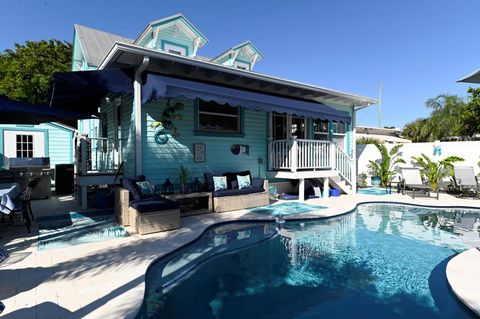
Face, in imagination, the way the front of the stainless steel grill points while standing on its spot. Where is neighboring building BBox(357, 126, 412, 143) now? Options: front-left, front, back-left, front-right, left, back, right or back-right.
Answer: left

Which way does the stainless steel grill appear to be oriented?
toward the camera

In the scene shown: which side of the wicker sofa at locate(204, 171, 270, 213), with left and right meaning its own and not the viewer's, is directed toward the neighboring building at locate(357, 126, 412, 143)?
left

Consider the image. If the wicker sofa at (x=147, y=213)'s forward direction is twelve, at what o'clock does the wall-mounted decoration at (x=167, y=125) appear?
The wall-mounted decoration is roughly at 8 o'clock from the wicker sofa.

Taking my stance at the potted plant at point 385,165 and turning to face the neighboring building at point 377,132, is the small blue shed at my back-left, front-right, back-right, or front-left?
back-left

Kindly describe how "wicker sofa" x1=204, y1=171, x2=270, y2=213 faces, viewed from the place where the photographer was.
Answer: facing the viewer and to the right of the viewer

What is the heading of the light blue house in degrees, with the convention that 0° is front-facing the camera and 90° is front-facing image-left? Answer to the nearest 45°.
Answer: approximately 315°

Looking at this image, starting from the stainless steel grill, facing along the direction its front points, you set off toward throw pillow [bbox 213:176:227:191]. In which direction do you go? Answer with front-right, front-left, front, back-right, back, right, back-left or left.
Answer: front-left

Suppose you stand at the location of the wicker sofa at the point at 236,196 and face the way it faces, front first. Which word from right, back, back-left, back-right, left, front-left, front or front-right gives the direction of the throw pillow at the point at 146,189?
right
